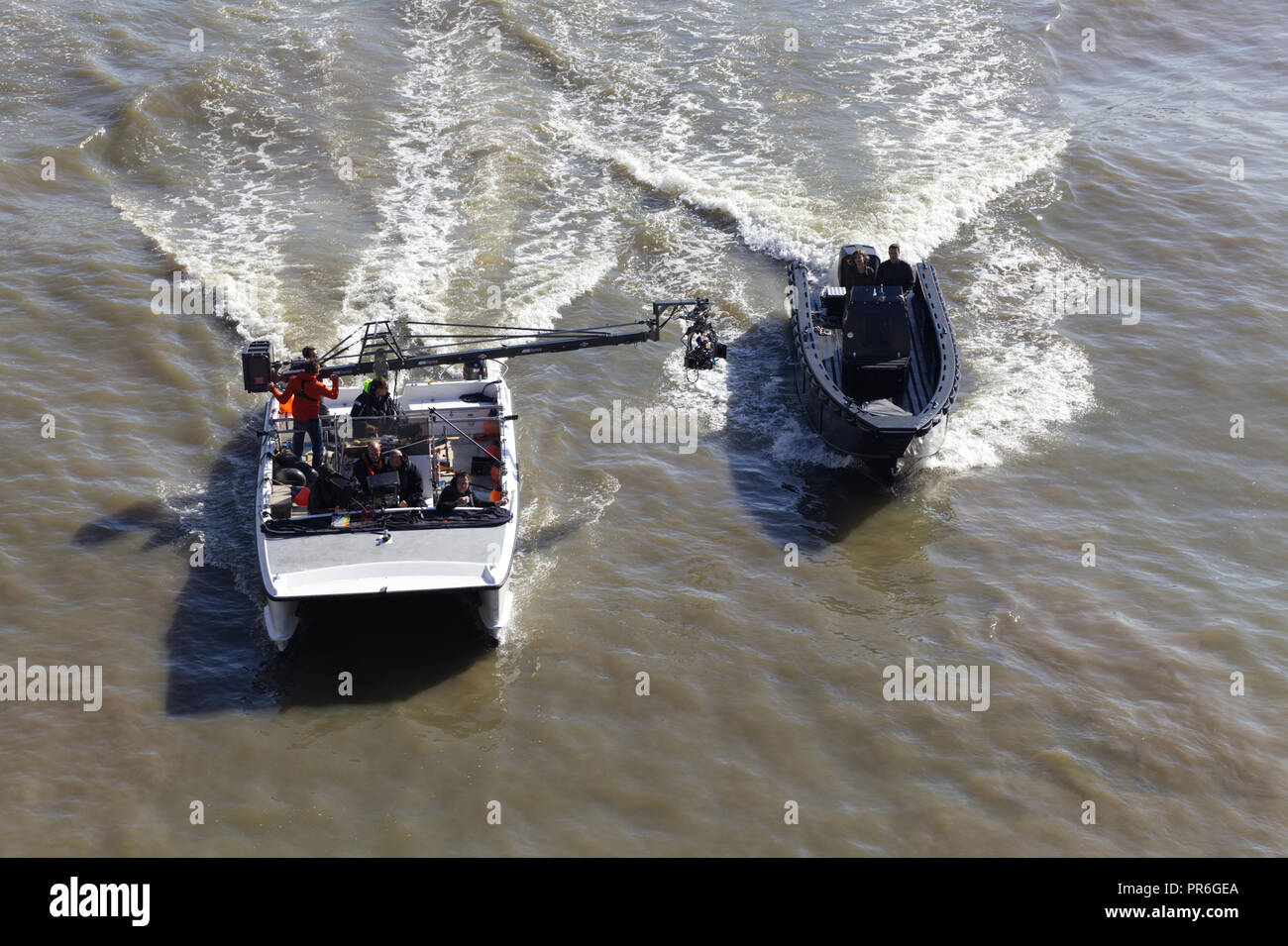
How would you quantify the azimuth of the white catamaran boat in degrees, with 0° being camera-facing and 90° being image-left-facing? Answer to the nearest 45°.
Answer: approximately 0°

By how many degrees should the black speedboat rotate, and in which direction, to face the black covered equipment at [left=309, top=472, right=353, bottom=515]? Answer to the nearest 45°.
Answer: approximately 45° to its right

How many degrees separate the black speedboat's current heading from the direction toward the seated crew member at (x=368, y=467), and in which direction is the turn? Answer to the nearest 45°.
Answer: approximately 45° to its right

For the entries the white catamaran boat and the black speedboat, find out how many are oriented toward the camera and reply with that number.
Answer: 2

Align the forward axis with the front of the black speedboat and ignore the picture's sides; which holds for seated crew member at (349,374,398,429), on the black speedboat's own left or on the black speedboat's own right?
on the black speedboat's own right

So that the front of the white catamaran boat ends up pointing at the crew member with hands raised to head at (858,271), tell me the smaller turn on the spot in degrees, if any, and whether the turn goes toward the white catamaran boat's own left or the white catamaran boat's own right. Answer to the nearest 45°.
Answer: approximately 135° to the white catamaran boat's own left

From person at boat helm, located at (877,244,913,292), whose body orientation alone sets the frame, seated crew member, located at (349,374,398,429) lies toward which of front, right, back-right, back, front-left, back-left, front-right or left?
front-right

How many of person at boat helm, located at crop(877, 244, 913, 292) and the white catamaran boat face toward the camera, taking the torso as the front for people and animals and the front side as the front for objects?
2
